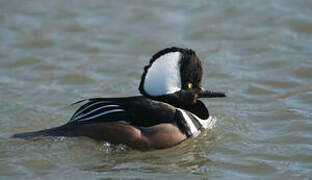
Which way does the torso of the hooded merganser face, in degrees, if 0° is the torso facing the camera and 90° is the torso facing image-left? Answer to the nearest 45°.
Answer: approximately 270°
